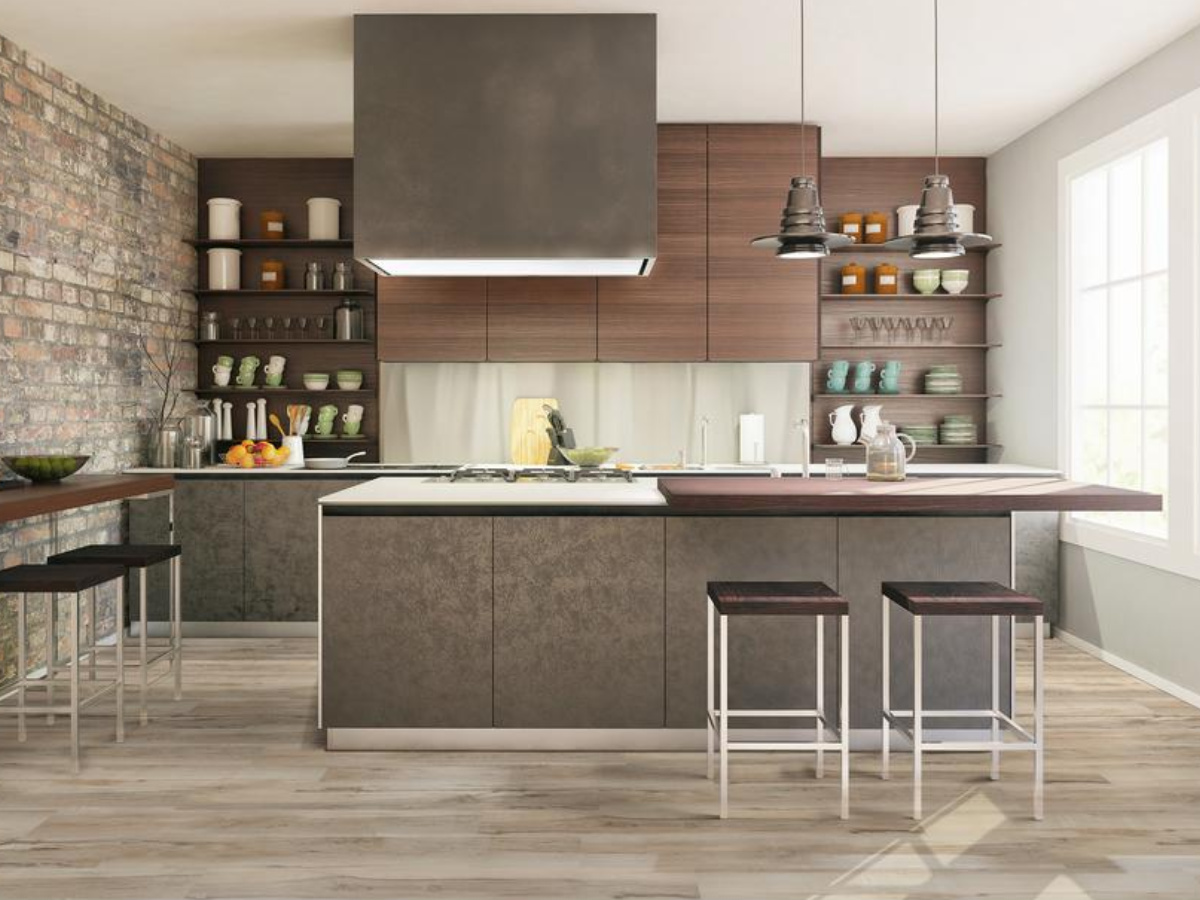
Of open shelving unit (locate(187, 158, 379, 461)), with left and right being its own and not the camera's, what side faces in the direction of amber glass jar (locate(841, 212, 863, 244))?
left

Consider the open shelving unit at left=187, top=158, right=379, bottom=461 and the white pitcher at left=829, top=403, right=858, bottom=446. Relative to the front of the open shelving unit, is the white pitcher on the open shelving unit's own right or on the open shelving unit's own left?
on the open shelving unit's own left

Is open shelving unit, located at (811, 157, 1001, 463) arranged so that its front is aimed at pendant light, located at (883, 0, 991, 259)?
yes

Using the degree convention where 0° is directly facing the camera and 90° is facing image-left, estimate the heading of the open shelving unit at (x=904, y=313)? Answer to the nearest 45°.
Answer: approximately 0°

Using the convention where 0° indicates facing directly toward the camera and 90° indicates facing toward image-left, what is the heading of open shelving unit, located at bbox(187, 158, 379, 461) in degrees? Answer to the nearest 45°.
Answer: approximately 0°

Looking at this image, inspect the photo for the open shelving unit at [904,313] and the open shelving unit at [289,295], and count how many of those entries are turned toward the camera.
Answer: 2

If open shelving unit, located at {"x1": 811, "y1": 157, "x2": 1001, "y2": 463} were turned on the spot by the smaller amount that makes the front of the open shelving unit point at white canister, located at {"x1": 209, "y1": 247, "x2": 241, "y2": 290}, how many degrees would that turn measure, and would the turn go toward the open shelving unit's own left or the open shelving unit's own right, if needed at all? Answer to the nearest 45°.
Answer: approximately 90° to the open shelving unit's own right

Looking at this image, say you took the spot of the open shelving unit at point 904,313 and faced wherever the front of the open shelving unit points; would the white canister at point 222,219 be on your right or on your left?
on your right

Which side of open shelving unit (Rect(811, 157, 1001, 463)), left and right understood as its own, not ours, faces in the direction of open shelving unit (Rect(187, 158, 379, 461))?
right

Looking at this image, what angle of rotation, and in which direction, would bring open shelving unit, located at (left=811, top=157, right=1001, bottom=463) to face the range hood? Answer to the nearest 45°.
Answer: approximately 45° to its right

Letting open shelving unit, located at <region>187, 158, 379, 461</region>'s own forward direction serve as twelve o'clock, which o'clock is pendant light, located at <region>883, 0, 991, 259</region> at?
The pendant light is roughly at 11 o'clock from the open shelving unit.
